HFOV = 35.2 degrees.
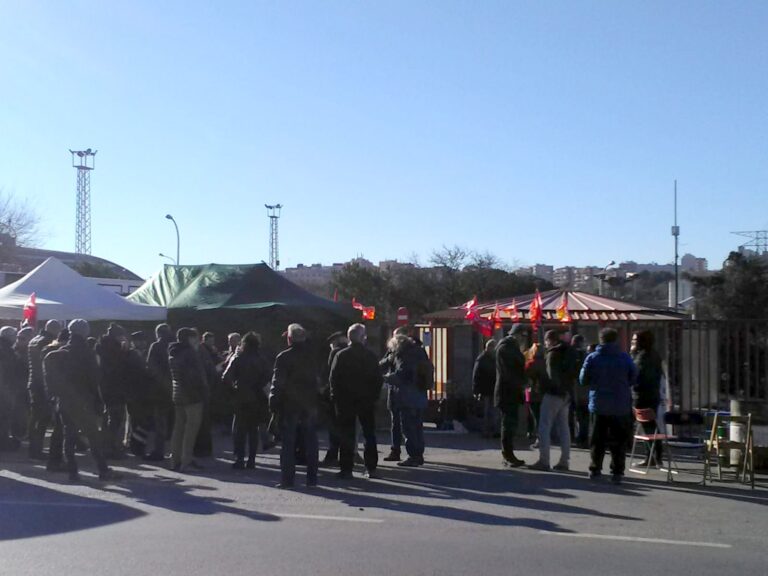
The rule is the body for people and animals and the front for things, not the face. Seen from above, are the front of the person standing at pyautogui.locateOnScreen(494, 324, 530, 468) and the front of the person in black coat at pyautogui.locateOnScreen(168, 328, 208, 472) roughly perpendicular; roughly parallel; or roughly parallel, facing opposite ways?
roughly parallel

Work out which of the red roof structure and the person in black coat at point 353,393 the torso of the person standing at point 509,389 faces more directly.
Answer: the red roof structure

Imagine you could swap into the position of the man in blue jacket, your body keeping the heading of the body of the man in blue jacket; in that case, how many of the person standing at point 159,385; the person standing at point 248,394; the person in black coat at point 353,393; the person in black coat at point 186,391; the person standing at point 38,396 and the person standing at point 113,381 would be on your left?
6

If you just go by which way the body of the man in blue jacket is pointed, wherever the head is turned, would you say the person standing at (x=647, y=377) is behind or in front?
in front

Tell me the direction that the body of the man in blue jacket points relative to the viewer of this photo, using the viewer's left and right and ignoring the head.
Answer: facing away from the viewer

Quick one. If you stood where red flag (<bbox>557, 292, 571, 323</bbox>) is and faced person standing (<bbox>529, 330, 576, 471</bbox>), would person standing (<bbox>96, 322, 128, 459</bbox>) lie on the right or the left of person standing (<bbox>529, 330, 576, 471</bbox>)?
right

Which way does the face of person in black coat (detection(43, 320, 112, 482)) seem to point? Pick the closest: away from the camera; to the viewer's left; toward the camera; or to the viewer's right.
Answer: away from the camera

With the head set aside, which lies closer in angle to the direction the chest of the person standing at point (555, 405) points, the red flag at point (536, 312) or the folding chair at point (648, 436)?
the red flag
